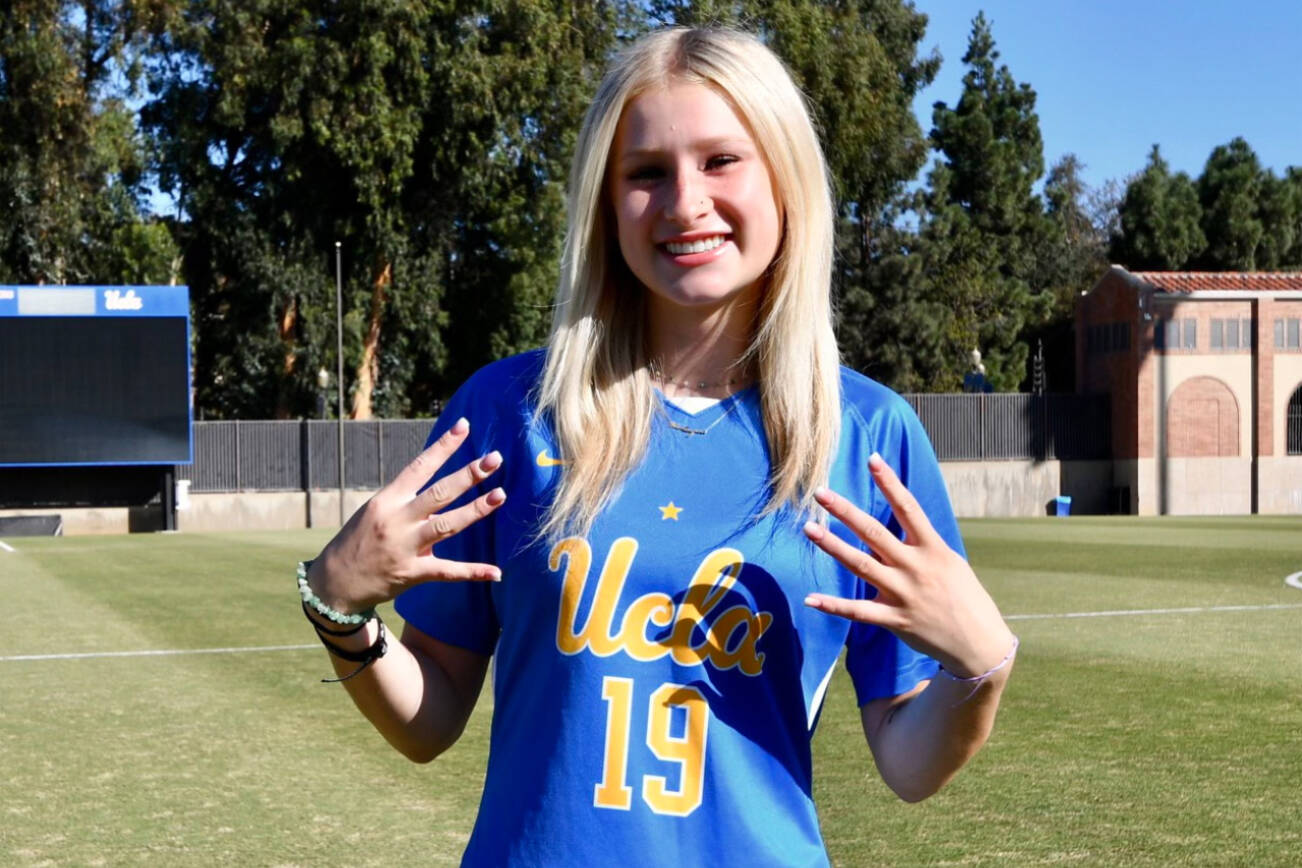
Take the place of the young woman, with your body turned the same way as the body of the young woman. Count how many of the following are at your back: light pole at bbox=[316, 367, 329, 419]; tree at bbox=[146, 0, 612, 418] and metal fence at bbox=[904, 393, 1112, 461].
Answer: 3

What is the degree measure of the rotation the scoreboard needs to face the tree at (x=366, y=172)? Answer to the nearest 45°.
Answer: approximately 135° to its left

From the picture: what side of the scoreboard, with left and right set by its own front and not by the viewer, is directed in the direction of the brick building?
left

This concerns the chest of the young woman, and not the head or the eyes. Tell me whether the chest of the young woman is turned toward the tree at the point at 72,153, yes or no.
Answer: no

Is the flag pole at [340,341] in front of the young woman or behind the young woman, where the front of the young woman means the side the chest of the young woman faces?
behind

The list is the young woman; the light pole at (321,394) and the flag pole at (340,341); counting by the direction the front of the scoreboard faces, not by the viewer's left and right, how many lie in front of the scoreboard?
1

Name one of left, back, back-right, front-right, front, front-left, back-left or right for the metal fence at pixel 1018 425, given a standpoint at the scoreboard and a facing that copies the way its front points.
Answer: left

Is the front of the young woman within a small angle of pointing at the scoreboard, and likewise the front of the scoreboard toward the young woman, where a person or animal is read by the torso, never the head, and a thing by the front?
no

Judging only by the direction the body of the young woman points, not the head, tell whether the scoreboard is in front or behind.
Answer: behind

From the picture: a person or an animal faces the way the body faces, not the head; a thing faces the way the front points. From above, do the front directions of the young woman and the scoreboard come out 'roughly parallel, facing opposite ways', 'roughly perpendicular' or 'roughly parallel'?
roughly parallel

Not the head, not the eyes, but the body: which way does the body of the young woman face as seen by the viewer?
toward the camera

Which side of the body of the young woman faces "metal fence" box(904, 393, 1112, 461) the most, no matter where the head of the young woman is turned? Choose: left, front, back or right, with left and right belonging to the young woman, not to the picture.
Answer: back

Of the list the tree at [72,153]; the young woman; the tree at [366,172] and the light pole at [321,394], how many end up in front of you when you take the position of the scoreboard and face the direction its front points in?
1

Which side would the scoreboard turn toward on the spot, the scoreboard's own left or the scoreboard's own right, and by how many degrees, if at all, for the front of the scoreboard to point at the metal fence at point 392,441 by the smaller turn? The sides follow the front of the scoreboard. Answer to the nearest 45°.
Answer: approximately 135° to the scoreboard's own left

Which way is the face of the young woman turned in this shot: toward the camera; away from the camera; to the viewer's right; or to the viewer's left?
toward the camera

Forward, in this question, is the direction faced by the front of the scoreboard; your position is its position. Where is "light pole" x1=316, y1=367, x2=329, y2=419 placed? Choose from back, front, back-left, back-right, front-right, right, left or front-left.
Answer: back-left

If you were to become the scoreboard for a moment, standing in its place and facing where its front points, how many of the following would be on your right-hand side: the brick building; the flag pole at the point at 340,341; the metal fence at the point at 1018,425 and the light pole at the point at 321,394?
0

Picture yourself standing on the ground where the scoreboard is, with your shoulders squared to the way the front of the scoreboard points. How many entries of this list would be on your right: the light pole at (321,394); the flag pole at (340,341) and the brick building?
0

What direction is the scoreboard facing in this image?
toward the camera

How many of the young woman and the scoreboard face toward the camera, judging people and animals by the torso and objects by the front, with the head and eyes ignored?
2
